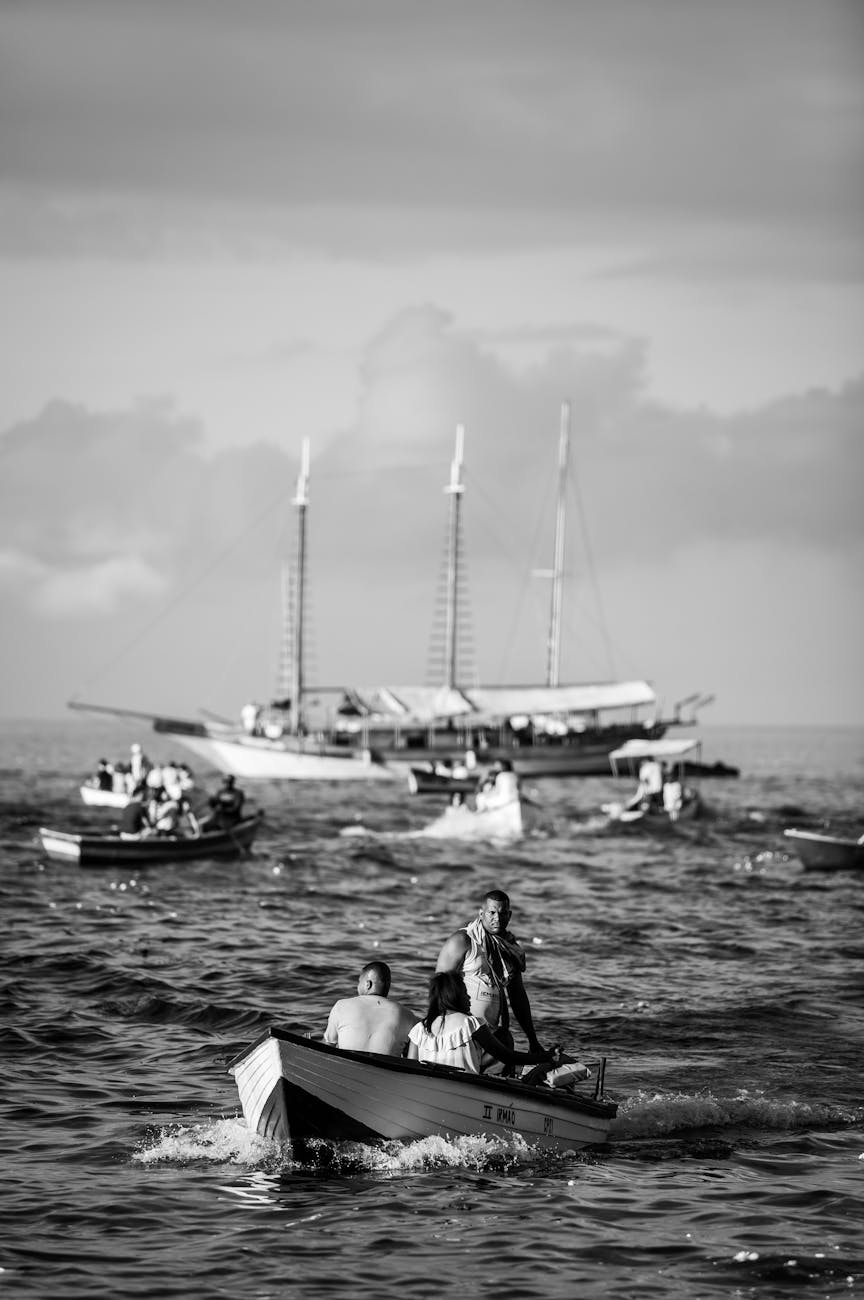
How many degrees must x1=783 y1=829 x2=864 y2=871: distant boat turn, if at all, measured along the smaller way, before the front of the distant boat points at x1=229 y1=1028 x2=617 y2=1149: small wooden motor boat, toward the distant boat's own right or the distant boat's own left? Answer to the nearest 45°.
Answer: approximately 90° to the distant boat's own left

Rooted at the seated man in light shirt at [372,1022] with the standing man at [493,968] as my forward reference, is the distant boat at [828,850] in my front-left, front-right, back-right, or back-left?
front-left

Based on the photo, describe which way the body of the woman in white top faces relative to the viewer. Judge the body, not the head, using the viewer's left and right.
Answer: facing away from the viewer and to the right of the viewer

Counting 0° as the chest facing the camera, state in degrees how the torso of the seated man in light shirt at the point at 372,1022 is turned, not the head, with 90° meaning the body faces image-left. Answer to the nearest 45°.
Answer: approximately 180°

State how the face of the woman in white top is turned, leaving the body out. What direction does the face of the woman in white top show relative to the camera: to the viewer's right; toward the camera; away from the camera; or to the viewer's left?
away from the camera

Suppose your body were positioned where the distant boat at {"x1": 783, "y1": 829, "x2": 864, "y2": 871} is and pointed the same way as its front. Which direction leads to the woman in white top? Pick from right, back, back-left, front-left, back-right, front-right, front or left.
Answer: left

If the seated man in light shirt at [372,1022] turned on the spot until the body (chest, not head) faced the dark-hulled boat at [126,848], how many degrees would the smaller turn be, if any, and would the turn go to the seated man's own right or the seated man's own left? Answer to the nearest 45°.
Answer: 0° — they already face it

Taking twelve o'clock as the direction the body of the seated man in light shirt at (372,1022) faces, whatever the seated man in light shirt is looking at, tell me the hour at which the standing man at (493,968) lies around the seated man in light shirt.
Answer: The standing man is roughly at 2 o'clock from the seated man in light shirt.

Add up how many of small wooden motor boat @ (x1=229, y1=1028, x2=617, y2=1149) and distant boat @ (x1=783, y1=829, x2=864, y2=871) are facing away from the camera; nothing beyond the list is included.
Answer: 0

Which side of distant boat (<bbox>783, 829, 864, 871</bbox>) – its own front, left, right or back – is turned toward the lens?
left

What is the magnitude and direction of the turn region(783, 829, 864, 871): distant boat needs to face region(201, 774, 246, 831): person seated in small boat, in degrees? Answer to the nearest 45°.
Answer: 0° — it already faces them

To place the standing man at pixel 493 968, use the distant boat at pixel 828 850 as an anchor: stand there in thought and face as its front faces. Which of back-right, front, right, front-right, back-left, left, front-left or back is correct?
left
